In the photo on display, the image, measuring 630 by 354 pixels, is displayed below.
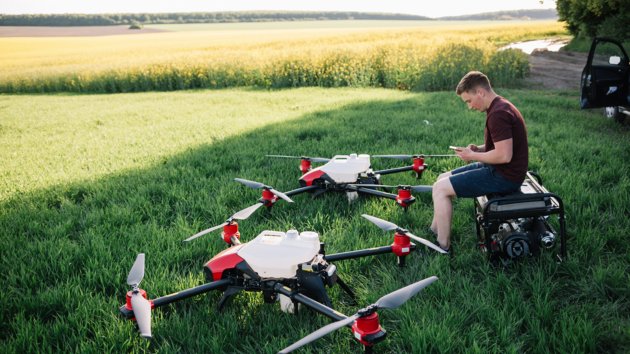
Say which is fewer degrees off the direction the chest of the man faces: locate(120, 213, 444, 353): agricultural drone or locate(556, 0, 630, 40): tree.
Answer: the agricultural drone

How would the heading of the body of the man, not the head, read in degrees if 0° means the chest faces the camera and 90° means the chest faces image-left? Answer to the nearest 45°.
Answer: approximately 90°

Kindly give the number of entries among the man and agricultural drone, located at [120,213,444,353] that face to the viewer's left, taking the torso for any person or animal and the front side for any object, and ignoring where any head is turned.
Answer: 2

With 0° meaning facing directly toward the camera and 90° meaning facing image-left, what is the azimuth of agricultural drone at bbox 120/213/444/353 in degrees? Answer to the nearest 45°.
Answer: approximately 90°

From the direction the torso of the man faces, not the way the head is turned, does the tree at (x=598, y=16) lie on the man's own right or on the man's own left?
on the man's own right

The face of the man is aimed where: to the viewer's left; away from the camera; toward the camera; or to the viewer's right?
to the viewer's left

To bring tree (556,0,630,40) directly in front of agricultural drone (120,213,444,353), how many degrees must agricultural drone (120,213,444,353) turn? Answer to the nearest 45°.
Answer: approximately 135° to its right

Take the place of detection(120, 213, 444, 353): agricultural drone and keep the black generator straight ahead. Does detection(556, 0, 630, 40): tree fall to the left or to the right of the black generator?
left

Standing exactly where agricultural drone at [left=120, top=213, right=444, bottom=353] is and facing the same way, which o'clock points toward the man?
The man is roughly at 5 o'clock from the agricultural drone.

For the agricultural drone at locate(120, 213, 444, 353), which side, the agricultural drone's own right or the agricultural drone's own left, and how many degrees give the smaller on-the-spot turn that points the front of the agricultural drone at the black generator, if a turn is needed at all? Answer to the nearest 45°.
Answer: approximately 180°
